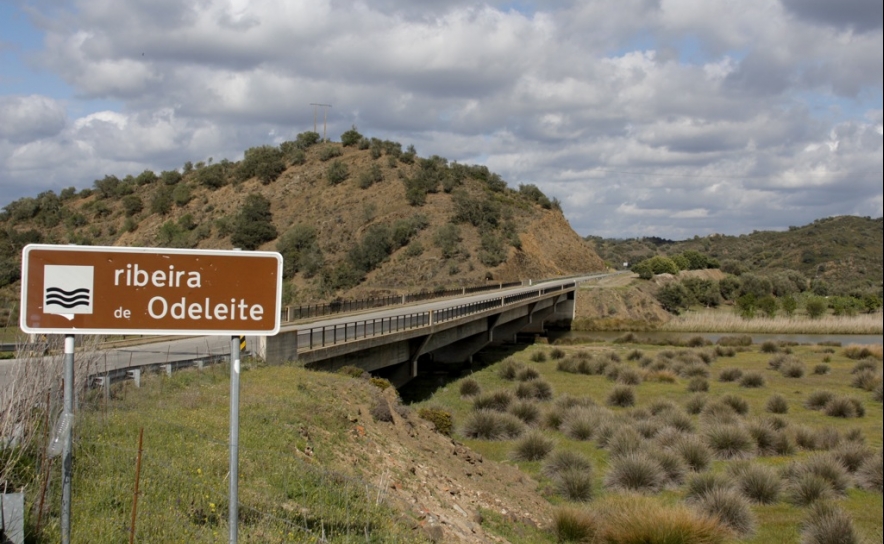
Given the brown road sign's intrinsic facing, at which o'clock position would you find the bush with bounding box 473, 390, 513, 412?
The bush is roughly at 7 o'clock from the brown road sign.

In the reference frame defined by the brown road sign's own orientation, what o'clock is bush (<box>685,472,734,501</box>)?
The bush is roughly at 8 o'clock from the brown road sign.

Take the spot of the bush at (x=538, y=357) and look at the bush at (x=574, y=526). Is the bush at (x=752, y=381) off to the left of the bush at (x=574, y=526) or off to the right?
left

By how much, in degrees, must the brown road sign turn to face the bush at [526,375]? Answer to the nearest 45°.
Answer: approximately 135° to its left

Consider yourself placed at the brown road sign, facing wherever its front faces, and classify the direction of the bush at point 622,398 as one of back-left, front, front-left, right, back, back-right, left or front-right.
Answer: back-left

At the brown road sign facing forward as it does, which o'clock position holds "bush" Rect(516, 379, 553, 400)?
The bush is roughly at 7 o'clock from the brown road sign.

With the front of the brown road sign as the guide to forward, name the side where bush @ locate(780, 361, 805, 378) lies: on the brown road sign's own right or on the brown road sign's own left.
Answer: on the brown road sign's own left

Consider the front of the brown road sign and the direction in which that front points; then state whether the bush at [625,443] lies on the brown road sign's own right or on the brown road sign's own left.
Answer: on the brown road sign's own left

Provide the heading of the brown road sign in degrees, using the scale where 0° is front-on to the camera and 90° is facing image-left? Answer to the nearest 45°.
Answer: approximately 0°

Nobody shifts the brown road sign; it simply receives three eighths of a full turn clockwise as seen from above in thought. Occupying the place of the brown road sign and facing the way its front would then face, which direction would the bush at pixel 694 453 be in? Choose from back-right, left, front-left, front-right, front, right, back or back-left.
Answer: right

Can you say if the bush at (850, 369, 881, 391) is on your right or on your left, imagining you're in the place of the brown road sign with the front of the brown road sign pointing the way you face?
on your left

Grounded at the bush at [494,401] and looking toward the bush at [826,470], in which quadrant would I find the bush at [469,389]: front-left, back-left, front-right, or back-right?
back-left

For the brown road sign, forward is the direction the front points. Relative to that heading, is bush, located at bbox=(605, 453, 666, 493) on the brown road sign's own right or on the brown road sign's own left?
on the brown road sign's own left

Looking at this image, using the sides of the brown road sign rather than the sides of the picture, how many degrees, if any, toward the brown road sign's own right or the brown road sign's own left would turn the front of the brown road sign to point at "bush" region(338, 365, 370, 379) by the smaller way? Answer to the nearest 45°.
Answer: approximately 180°

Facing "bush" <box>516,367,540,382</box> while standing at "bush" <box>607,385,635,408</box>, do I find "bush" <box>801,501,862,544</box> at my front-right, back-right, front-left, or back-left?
back-left
